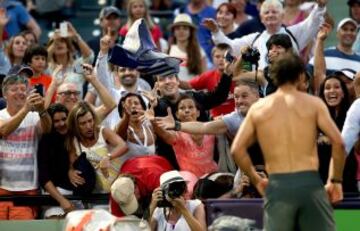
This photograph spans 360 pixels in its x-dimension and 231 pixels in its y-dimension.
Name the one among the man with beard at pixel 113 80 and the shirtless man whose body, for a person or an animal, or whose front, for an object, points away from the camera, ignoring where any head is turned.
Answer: the shirtless man

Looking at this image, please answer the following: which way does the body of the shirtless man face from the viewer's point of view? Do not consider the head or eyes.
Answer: away from the camera

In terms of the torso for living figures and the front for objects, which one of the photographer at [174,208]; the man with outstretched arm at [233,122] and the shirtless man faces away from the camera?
the shirtless man

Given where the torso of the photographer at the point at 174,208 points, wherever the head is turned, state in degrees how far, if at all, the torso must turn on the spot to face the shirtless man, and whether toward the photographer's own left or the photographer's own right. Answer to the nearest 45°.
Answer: approximately 45° to the photographer's own left

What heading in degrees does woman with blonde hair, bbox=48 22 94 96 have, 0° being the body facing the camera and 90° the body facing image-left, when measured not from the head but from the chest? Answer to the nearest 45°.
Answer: approximately 0°

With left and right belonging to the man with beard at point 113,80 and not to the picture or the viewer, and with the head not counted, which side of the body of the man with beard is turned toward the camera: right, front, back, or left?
front

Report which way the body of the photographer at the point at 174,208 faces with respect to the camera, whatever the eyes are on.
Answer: toward the camera

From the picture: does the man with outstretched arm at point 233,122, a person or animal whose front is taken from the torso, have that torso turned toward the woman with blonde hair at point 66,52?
no

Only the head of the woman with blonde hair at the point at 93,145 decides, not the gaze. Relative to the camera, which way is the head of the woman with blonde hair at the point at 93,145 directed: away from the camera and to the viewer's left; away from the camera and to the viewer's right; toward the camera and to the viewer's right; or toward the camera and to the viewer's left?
toward the camera and to the viewer's right

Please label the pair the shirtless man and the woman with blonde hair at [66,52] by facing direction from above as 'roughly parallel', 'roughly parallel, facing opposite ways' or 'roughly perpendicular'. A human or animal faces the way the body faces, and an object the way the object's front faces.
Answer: roughly parallel, facing opposite ways

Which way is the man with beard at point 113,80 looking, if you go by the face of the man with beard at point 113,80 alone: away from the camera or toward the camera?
toward the camera

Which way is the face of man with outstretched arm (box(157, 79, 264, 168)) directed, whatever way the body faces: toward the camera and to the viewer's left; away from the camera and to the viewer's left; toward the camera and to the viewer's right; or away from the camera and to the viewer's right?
toward the camera and to the viewer's left

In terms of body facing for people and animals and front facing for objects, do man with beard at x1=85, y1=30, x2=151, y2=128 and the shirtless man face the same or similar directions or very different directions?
very different directions
